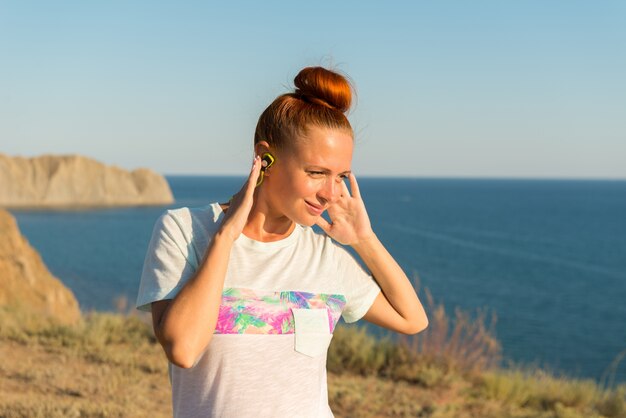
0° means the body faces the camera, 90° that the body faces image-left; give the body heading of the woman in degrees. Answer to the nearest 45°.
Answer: approximately 315°

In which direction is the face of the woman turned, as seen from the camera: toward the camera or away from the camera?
toward the camera

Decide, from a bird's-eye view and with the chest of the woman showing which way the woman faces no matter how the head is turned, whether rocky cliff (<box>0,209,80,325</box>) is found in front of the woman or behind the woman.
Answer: behind
